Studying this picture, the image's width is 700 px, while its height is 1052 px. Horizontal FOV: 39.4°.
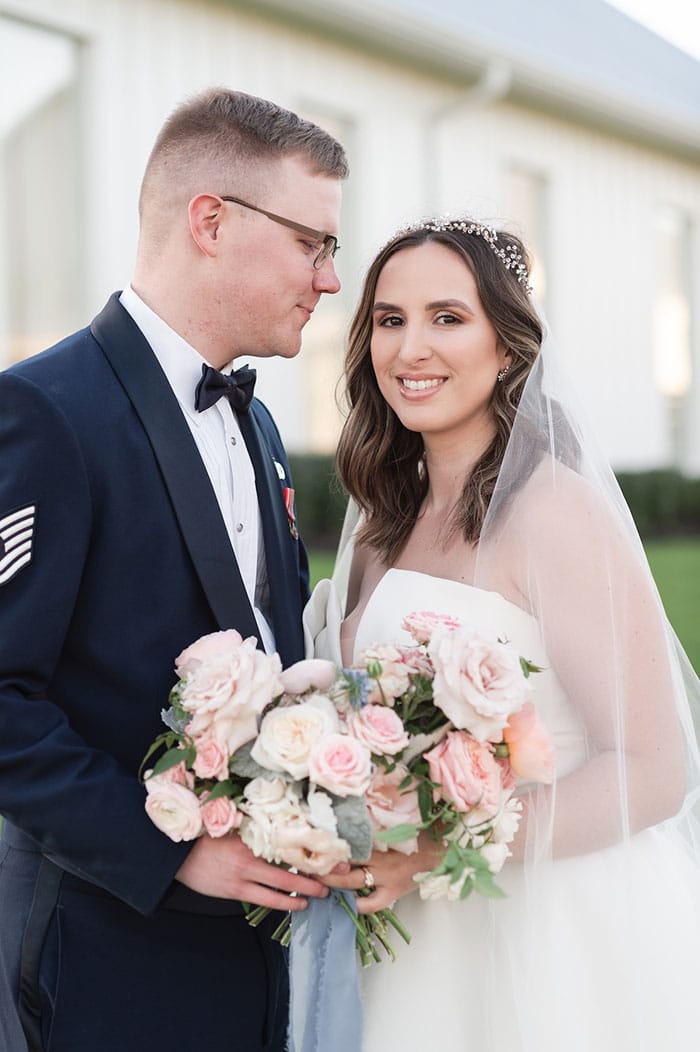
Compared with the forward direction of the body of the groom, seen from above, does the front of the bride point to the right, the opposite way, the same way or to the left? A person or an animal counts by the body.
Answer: to the right

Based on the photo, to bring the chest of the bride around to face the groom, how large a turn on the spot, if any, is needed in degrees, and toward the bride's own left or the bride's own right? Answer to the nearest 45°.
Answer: approximately 45° to the bride's own right

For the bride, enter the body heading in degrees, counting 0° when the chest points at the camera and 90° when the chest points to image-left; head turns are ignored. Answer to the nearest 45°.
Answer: approximately 45°

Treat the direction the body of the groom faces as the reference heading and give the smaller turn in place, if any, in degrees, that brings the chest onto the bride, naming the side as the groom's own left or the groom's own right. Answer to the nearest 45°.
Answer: approximately 45° to the groom's own left

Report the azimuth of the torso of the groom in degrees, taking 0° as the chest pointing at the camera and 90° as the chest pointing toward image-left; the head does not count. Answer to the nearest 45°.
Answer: approximately 315°

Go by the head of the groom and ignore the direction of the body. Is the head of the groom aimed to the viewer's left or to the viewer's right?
to the viewer's right
